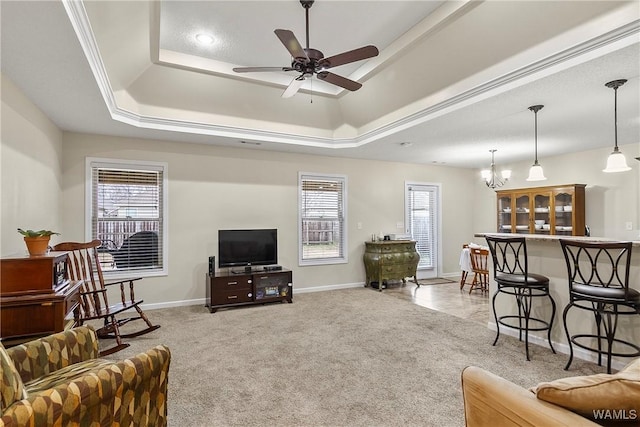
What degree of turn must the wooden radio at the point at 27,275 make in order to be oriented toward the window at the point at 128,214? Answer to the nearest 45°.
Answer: approximately 45° to its left

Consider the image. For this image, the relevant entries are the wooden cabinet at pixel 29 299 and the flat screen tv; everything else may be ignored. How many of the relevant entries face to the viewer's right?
1

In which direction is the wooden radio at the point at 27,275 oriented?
to the viewer's right

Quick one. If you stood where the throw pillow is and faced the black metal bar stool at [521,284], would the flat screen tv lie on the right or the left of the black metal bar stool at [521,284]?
left

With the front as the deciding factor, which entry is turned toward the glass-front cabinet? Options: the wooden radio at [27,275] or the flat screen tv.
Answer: the wooden radio

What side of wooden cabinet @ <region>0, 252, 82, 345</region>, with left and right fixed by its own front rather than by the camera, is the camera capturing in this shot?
right

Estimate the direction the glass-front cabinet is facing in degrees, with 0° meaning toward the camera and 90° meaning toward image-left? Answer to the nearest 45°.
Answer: approximately 45°

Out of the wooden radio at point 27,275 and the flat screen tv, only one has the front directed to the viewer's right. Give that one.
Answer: the wooden radio
